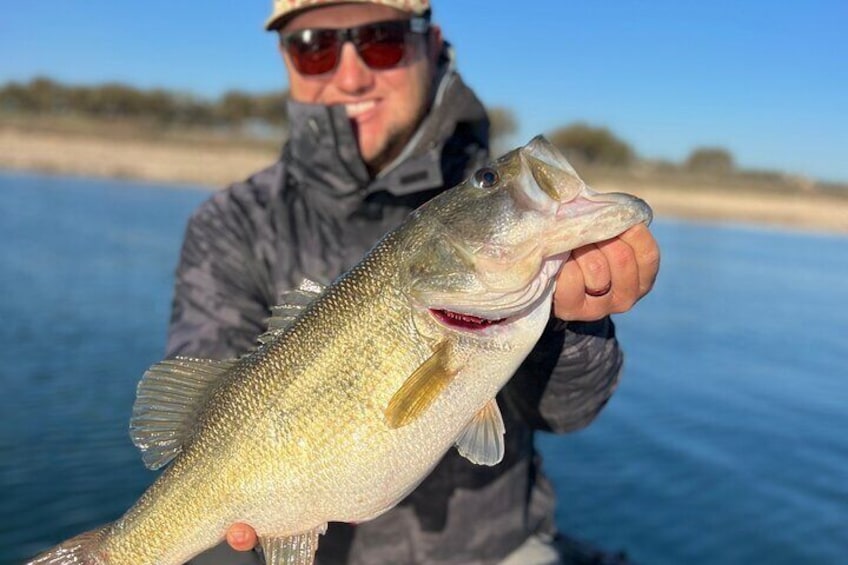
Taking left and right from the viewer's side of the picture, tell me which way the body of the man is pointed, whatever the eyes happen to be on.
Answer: facing the viewer
